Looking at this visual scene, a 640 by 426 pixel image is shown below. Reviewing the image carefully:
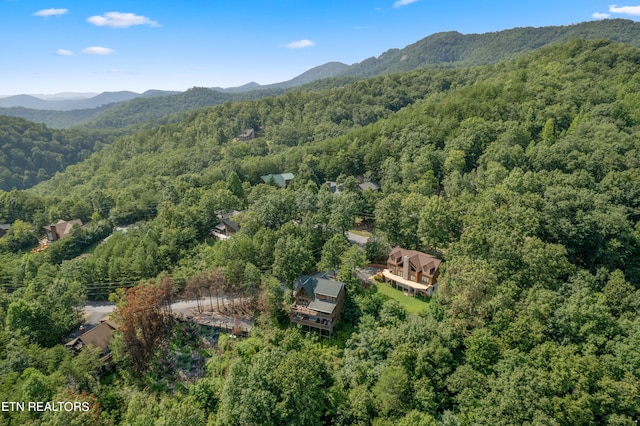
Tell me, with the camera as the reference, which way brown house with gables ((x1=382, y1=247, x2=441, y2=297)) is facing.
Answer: facing the viewer and to the left of the viewer

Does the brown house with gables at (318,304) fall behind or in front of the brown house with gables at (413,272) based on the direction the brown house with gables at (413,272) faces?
in front

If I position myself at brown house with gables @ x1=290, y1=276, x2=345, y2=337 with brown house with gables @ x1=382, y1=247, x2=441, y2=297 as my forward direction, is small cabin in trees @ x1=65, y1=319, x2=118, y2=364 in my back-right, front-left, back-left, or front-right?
back-left

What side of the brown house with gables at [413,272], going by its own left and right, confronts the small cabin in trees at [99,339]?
front
